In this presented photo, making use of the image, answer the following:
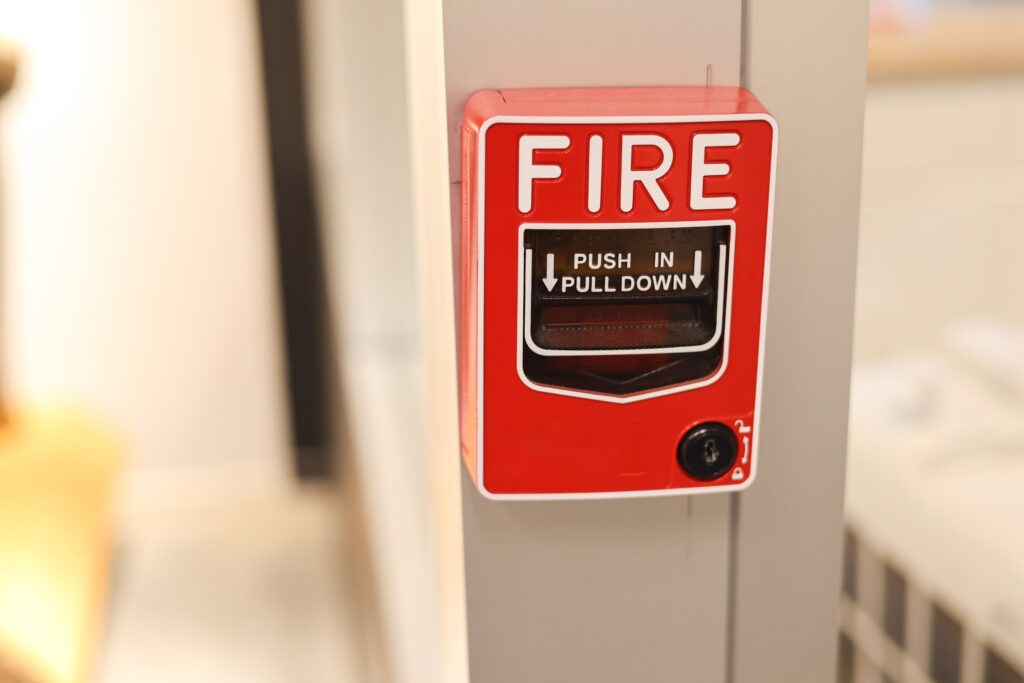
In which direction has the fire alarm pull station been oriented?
toward the camera
